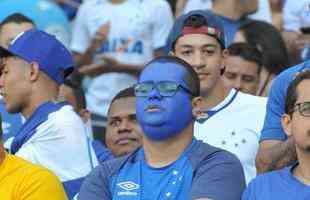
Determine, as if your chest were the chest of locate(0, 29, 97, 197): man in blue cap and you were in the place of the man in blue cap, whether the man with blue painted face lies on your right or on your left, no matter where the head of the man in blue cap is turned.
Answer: on your left
